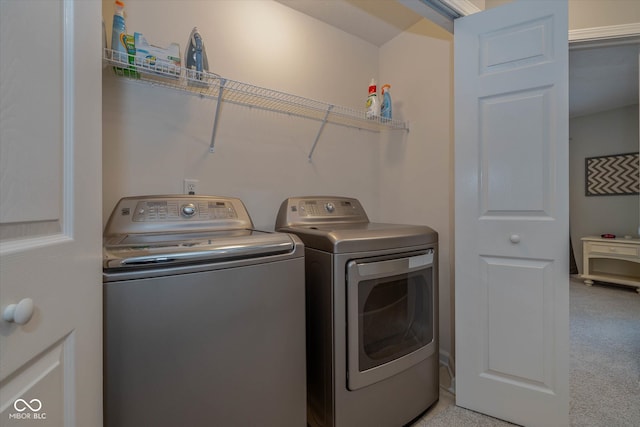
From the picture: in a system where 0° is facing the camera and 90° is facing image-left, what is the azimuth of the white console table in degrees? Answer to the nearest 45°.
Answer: approximately 45°

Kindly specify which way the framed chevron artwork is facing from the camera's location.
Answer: facing the viewer and to the left of the viewer

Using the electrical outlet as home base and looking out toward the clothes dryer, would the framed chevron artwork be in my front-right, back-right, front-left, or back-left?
front-left

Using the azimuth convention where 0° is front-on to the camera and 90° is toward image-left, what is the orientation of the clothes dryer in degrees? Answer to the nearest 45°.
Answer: approximately 315°

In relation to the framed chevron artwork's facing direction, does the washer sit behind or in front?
in front

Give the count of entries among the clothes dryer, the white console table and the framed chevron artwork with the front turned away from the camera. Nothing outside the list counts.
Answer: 0

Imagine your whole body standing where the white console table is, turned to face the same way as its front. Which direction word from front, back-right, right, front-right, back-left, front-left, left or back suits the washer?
front-left

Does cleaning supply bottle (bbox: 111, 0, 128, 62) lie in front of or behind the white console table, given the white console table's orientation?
in front

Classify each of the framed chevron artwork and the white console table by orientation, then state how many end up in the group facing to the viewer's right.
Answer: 0
